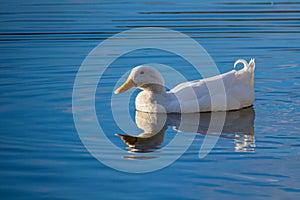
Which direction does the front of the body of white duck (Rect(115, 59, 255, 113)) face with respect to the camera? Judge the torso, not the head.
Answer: to the viewer's left
